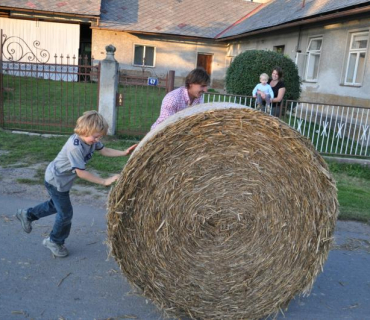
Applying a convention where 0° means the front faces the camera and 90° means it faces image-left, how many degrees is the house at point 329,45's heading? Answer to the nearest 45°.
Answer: approximately 45°

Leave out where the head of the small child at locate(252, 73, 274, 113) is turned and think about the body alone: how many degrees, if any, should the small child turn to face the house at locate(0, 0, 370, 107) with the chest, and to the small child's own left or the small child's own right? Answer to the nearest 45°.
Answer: approximately 180°

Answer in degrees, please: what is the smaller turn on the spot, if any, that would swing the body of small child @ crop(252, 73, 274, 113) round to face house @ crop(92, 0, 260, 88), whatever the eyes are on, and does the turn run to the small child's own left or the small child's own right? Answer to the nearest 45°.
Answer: approximately 180°

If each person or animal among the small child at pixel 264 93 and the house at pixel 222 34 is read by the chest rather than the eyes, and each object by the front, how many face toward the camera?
2

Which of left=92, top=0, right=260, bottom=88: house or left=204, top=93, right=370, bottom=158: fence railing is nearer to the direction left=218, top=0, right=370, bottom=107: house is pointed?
the fence railing

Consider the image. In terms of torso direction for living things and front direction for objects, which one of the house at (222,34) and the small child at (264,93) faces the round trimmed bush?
the house
